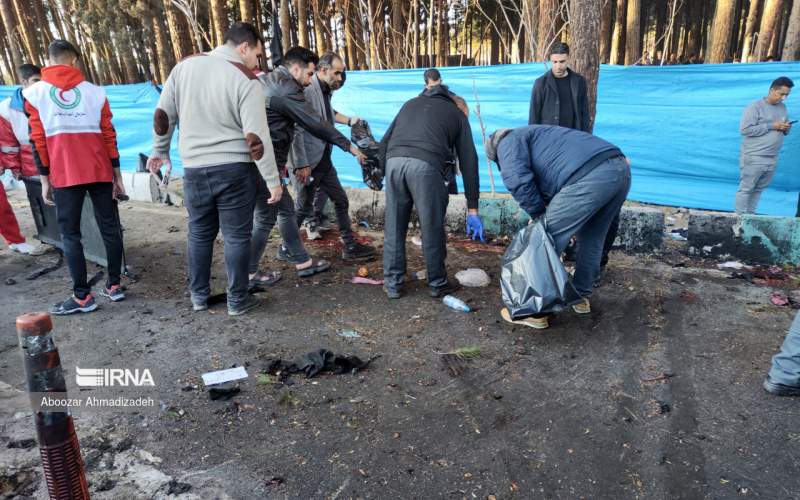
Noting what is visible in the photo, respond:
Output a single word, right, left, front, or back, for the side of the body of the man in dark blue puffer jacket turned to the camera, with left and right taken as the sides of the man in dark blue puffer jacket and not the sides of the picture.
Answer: left

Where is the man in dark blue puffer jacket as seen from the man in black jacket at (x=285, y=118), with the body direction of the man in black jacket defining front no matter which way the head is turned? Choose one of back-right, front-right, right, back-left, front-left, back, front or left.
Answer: front-right

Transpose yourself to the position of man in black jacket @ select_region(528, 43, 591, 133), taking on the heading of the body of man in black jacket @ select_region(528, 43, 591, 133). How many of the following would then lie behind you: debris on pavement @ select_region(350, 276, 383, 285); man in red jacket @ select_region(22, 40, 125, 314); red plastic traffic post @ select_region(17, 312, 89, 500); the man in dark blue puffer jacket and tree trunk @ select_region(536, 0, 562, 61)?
1

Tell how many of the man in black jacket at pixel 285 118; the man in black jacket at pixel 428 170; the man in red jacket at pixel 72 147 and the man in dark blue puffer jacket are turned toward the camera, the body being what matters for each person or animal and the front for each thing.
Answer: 0

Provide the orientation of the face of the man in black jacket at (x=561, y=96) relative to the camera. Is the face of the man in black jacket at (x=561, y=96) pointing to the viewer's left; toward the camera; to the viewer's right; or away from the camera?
toward the camera

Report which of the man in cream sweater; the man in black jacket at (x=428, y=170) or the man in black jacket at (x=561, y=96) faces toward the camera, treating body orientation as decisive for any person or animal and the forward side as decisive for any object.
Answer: the man in black jacket at (x=561, y=96)

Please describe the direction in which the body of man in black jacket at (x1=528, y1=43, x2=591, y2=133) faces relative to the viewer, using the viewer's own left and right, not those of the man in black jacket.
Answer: facing the viewer

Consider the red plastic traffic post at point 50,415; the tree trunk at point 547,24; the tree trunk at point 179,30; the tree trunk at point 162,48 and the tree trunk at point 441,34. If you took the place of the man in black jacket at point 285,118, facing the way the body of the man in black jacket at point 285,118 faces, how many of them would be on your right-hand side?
1

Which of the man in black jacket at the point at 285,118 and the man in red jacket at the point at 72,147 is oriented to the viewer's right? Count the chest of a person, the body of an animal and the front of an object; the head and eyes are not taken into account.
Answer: the man in black jacket

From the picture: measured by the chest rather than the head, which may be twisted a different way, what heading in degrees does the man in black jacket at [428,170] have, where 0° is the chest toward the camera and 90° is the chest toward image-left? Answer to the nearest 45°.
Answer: approximately 225°

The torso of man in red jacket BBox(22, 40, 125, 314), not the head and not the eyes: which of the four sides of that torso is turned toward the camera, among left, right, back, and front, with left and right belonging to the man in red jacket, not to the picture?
back

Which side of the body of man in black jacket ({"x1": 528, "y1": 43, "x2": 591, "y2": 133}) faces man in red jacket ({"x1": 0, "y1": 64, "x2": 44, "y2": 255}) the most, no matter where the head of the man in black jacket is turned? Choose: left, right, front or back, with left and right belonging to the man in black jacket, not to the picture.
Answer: right

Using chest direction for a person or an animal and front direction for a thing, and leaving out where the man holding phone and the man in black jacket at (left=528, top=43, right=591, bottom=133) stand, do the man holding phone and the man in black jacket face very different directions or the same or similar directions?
same or similar directions

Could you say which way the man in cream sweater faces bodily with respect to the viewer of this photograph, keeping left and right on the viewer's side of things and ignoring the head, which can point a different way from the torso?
facing away from the viewer and to the right of the viewer

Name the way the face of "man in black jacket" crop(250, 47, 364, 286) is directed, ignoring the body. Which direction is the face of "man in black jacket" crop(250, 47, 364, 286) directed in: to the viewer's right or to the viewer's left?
to the viewer's right

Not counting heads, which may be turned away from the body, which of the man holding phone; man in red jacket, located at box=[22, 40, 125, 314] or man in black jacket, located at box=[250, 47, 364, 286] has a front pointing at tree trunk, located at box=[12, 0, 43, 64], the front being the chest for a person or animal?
the man in red jacket

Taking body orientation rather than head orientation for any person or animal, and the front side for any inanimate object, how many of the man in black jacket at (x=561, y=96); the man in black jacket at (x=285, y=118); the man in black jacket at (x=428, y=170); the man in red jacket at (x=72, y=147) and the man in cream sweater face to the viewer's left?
0
